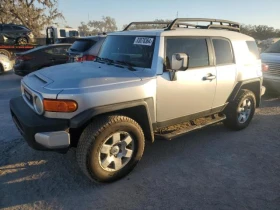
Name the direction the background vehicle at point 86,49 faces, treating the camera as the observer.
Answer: facing away from the viewer and to the right of the viewer

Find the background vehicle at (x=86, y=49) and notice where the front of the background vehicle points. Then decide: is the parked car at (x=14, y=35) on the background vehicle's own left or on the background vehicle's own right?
on the background vehicle's own left

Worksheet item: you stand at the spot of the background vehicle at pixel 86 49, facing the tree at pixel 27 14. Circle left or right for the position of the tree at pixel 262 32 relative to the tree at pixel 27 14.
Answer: right
